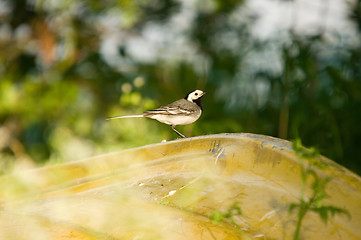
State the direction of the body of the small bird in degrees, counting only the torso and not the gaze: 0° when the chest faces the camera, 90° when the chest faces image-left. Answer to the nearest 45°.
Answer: approximately 270°
